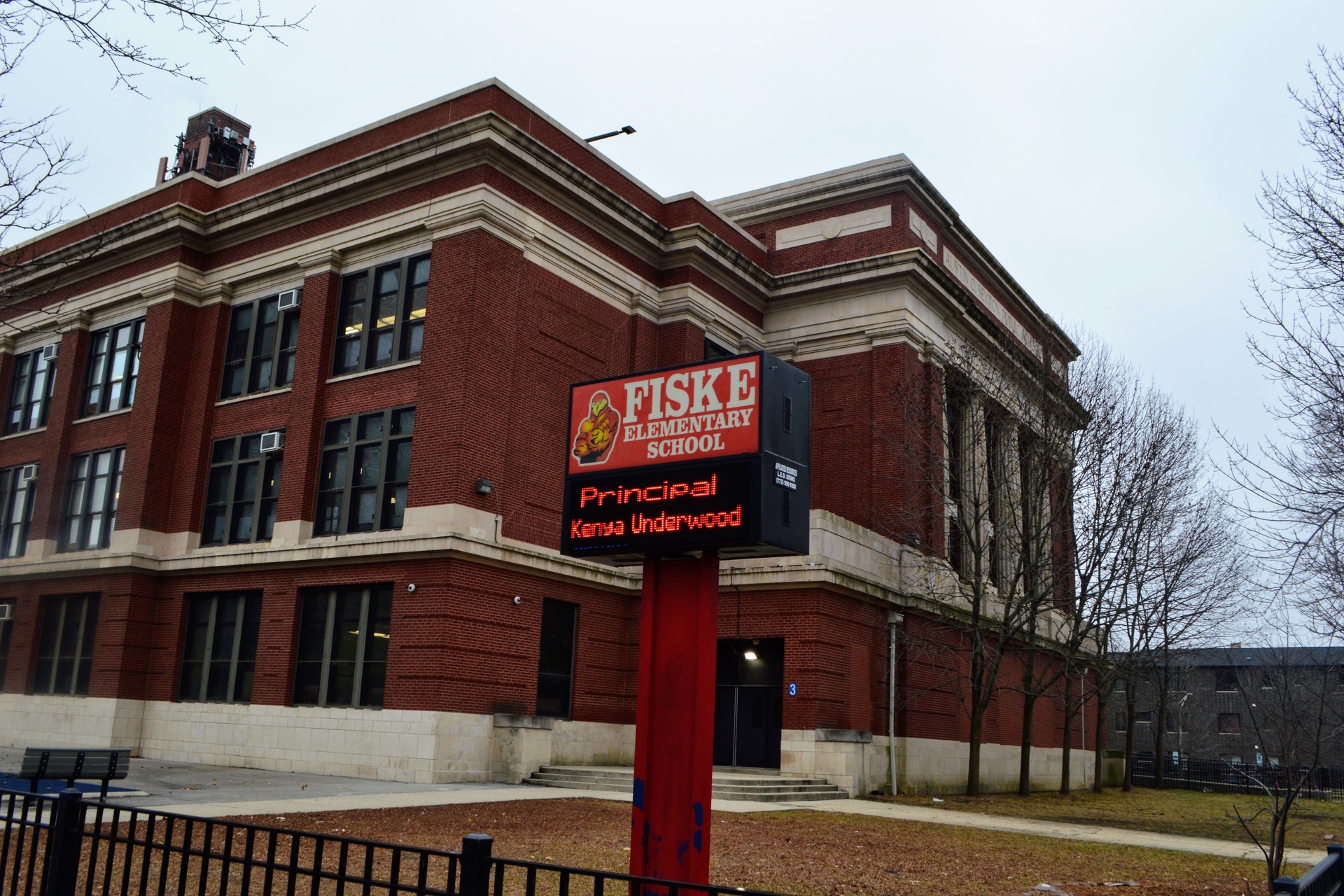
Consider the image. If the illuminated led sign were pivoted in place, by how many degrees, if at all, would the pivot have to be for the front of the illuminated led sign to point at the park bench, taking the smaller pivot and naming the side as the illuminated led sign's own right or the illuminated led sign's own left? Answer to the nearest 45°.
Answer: approximately 90° to the illuminated led sign's own right

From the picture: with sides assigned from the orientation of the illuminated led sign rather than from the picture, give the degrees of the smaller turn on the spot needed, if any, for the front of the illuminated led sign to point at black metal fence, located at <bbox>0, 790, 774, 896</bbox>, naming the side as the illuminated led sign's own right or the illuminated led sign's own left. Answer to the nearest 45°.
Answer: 0° — it already faces it

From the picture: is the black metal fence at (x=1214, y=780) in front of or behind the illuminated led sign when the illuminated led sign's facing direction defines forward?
behind

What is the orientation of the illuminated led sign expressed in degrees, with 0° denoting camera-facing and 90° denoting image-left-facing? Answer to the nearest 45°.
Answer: approximately 45°

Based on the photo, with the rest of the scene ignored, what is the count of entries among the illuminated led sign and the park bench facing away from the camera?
1

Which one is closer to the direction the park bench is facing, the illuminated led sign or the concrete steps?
the concrete steps

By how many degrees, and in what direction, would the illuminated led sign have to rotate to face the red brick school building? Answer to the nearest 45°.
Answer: approximately 135° to its right

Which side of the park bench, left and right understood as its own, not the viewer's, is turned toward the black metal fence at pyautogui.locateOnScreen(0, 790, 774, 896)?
back

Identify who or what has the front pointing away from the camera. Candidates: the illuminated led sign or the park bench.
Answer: the park bench

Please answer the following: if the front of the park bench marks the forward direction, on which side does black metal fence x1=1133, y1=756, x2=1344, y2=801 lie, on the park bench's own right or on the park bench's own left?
on the park bench's own right

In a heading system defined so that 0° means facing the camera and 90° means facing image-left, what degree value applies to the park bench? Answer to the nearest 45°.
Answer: approximately 180°
